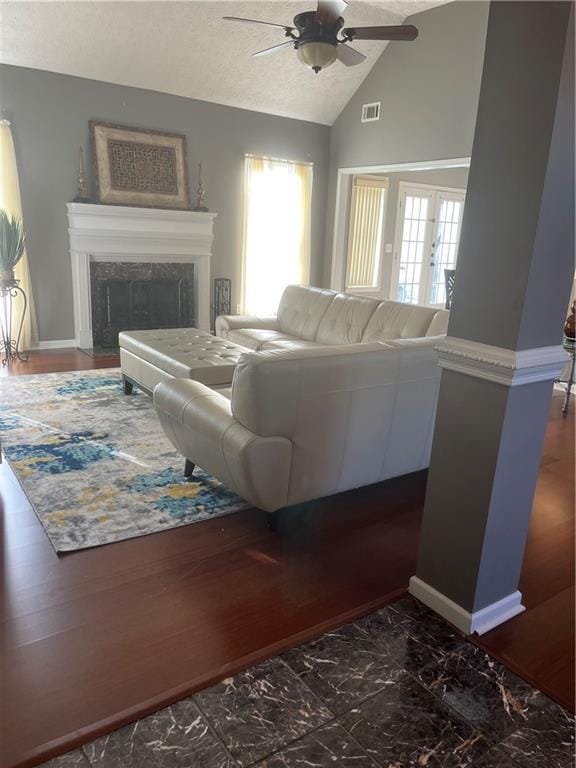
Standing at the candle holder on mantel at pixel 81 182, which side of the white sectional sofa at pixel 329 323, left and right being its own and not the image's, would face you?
right

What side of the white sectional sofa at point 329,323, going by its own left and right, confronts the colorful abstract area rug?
front

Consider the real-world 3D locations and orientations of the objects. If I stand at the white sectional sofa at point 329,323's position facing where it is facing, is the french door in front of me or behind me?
behind

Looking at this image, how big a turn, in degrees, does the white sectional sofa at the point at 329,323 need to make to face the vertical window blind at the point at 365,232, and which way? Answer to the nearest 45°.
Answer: approximately 135° to its right

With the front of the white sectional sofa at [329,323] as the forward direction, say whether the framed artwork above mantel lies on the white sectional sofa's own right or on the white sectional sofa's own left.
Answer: on the white sectional sofa's own right

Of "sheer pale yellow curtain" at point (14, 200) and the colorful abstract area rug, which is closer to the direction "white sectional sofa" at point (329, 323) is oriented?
the colorful abstract area rug

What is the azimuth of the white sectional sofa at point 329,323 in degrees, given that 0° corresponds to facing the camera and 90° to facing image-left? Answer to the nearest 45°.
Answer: approximately 45°

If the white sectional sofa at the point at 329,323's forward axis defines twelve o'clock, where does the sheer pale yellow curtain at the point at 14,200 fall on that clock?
The sheer pale yellow curtain is roughly at 2 o'clock from the white sectional sofa.

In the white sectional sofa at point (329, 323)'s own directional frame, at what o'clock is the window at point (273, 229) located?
The window is roughly at 4 o'clock from the white sectional sofa.
